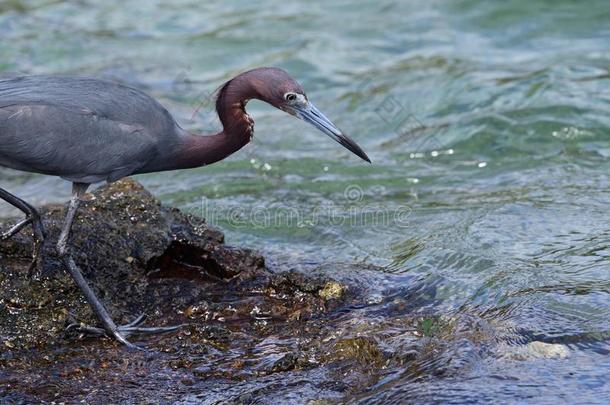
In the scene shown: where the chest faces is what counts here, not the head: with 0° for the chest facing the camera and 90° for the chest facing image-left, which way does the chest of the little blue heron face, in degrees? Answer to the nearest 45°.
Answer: approximately 270°
